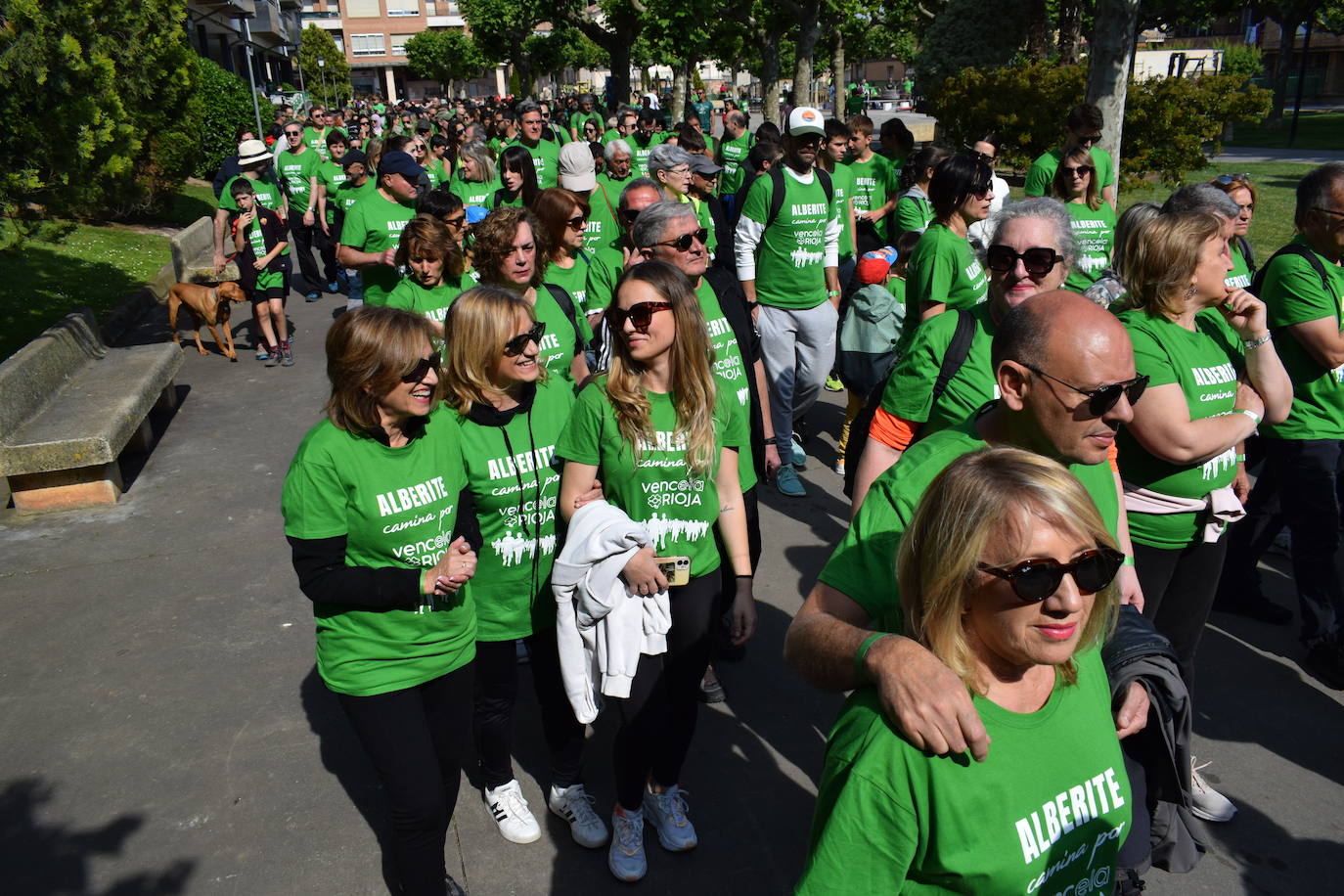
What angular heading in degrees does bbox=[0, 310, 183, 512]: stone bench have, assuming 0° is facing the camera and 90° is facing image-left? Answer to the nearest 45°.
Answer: approximately 270°

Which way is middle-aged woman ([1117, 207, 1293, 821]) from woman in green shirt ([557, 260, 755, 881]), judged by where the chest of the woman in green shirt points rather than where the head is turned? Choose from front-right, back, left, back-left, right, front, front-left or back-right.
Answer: left

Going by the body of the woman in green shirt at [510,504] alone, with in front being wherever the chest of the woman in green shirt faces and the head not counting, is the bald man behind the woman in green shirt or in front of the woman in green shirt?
in front

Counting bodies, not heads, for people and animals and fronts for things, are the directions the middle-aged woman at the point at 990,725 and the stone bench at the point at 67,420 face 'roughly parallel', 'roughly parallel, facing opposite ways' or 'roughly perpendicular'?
roughly perpendicular

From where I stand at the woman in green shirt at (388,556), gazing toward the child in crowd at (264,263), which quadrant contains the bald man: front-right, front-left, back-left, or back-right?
back-right

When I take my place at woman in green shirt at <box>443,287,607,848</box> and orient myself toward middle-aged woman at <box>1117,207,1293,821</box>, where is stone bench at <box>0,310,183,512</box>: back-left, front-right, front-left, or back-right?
back-left

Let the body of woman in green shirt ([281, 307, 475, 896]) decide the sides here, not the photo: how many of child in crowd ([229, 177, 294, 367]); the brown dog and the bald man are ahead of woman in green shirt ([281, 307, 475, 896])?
1

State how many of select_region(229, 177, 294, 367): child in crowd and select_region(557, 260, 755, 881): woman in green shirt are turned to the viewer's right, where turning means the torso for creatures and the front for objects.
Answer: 0

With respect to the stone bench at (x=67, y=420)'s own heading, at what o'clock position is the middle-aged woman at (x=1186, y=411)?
The middle-aged woman is roughly at 2 o'clock from the stone bench.

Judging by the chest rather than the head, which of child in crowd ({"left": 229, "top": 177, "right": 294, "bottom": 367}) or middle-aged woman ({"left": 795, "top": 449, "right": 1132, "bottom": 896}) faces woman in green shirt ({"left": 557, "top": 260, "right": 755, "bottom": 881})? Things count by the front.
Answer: the child in crowd

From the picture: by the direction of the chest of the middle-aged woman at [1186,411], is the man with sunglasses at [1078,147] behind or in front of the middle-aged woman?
behind

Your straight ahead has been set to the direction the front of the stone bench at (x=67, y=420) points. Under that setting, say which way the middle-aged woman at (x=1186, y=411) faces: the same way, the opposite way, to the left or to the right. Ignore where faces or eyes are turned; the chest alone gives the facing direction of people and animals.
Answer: to the right

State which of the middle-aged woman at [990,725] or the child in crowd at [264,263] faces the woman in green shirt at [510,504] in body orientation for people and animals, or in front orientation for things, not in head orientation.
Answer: the child in crowd
